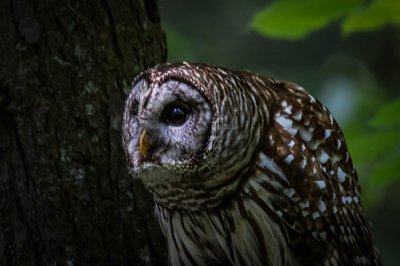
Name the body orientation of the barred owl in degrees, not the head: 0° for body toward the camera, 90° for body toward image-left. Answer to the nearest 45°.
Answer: approximately 45°

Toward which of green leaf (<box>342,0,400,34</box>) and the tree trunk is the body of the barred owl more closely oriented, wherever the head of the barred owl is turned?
the tree trunk
